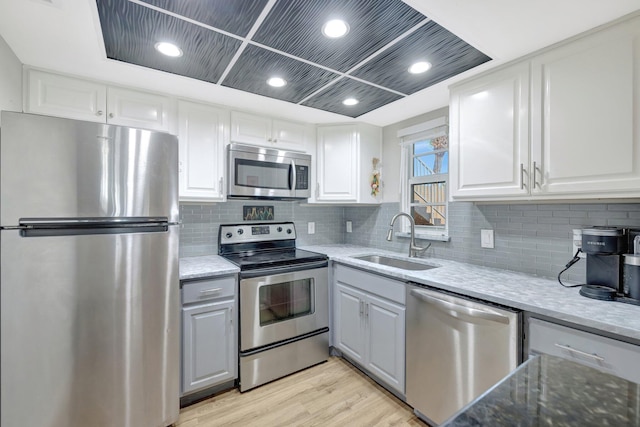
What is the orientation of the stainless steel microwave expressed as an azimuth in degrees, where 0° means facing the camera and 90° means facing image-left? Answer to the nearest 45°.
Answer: approximately 315°

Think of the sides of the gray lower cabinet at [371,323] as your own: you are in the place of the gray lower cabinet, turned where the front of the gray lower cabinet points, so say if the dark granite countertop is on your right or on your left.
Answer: on your left

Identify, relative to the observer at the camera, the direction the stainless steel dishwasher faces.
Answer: facing the viewer and to the left of the viewer

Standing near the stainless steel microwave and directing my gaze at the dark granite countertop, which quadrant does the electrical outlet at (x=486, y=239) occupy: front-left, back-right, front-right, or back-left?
front-left

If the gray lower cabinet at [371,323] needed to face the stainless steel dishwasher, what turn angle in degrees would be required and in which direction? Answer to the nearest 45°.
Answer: approximately 90° to its left

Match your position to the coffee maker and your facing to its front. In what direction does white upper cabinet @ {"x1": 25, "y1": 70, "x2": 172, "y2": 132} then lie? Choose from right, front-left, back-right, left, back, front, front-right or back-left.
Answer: front

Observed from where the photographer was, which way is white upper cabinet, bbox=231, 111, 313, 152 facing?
facing the viewer and to the right of the viewer

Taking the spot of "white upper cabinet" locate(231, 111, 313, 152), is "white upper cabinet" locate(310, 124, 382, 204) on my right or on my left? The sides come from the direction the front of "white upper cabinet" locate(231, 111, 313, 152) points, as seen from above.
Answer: on my left
